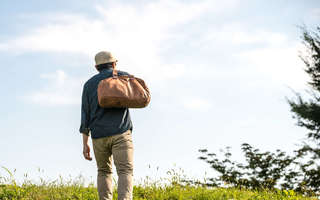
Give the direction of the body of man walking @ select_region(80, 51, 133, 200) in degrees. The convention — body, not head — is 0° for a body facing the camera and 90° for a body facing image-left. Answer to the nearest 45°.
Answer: approximately 180°
